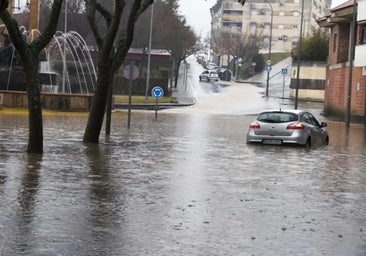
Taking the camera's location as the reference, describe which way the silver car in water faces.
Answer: facing away from the viewer and to the right of the viewer
